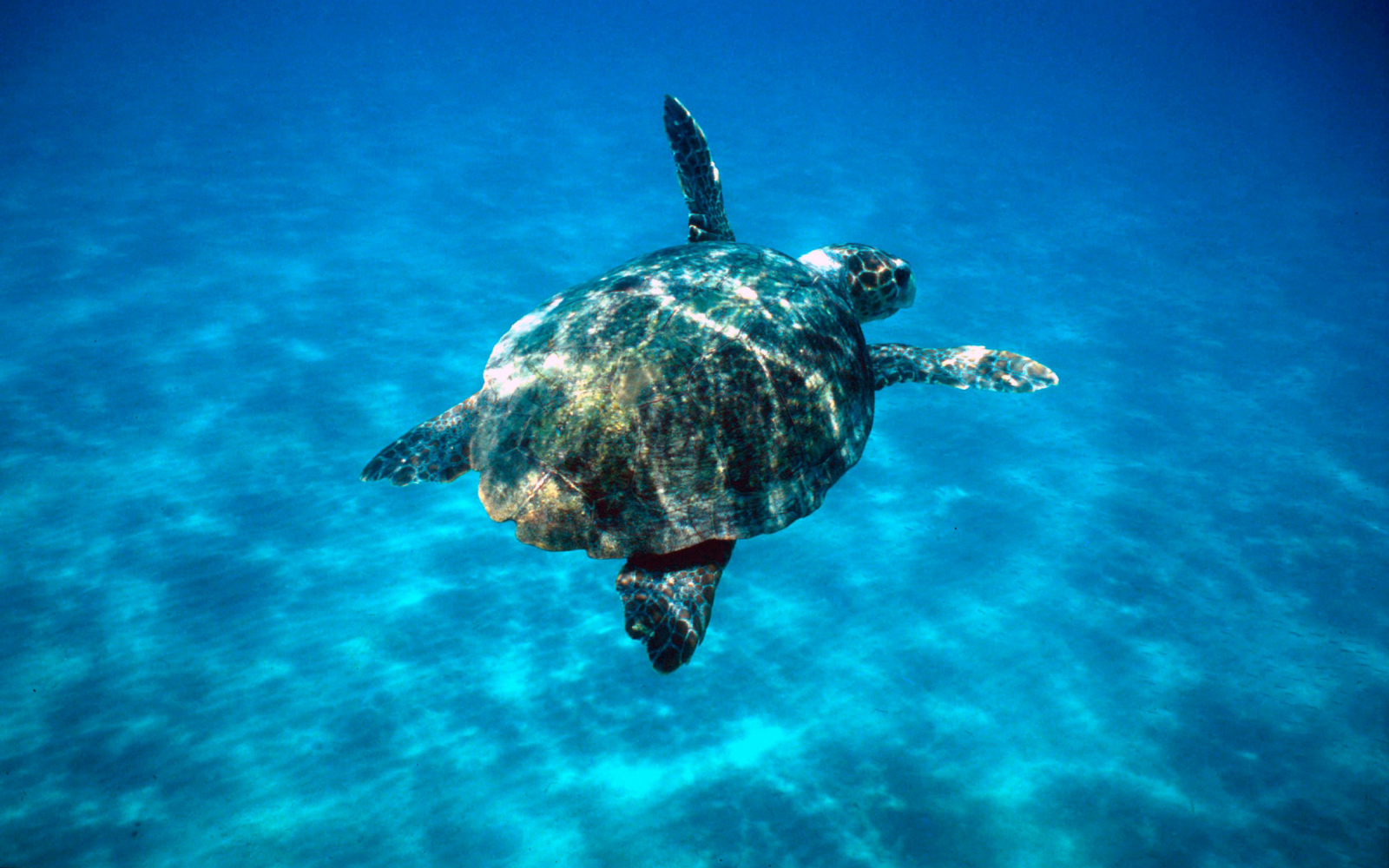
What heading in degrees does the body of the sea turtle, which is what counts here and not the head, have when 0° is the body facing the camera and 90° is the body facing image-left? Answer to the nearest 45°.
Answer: approximately 225°
